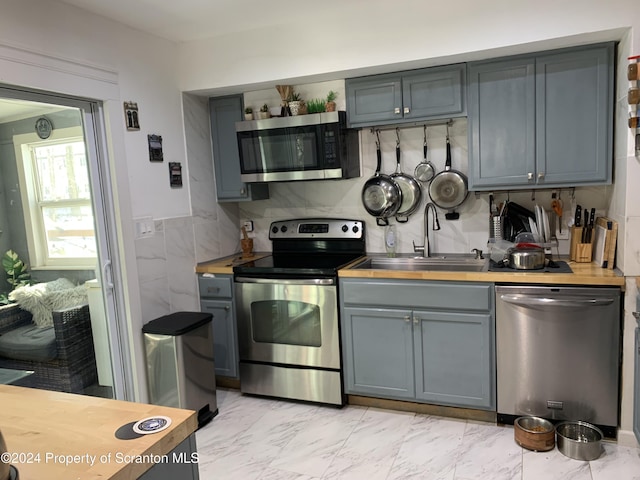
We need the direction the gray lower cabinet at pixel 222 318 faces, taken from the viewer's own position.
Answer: facing the viewer

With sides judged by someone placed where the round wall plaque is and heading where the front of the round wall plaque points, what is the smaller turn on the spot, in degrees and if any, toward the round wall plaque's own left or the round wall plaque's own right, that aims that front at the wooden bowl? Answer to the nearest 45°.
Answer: approximately 90° to the round wall plaque's own left

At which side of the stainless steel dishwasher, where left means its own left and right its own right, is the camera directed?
front

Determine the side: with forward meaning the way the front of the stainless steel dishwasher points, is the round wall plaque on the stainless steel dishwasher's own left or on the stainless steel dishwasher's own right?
on the stainless steel dishwasher's own right

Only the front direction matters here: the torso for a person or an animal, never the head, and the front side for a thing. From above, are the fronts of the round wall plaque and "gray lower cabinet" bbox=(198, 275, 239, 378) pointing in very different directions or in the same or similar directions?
same or similar directions

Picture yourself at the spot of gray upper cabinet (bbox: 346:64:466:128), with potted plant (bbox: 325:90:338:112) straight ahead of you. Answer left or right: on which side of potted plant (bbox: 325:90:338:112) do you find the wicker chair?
left

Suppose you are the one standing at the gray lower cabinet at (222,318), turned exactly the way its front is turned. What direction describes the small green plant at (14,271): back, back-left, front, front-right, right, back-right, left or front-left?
front-right

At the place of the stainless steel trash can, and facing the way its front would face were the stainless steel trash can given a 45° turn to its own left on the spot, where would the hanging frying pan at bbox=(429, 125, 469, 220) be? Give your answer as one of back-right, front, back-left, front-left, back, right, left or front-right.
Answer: front

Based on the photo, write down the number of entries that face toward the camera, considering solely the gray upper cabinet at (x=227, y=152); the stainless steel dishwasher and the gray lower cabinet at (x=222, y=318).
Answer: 3

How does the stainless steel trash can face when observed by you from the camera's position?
facing the viewer and to the right of the viewer

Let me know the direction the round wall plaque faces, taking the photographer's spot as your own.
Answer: facing the viewer and to the left of the viewer

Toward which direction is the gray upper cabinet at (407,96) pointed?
toward the camera

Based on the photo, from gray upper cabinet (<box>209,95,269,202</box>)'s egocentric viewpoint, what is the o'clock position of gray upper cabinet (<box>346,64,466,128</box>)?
gray upper cabinet (<box>346,64,466,128</box>) is roughly at 10 o'clock from gray upper cabinet (<box>209,95,269,202</box>).

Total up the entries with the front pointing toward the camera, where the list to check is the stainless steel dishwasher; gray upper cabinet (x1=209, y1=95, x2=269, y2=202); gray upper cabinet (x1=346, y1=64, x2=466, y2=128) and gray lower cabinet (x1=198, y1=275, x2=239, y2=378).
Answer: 4

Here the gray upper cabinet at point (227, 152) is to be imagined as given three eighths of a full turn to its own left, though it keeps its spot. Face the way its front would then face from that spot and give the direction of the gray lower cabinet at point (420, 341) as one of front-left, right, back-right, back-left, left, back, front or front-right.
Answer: right
